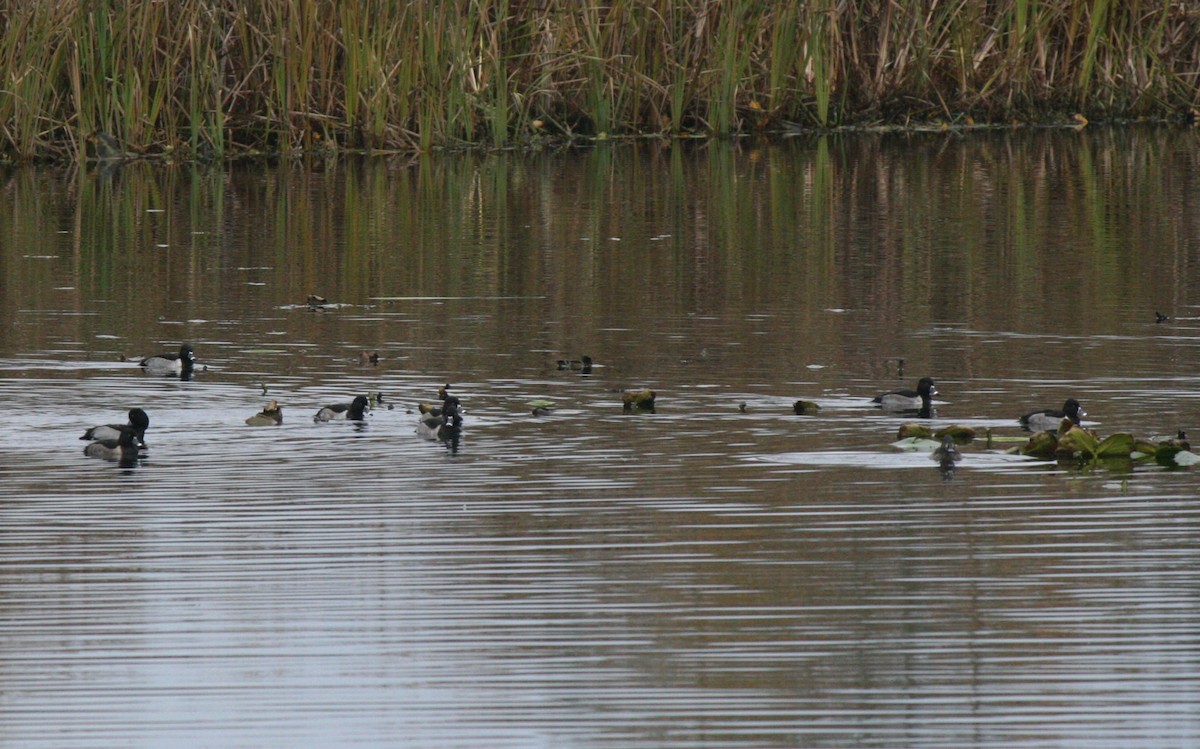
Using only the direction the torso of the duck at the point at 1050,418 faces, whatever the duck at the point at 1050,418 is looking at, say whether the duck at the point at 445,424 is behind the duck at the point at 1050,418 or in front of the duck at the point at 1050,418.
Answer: behind

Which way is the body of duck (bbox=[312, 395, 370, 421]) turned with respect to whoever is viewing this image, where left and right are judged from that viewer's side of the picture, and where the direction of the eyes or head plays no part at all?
facing to the right of the viewer

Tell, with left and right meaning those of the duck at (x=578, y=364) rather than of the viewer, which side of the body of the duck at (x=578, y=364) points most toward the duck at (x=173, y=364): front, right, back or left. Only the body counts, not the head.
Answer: back

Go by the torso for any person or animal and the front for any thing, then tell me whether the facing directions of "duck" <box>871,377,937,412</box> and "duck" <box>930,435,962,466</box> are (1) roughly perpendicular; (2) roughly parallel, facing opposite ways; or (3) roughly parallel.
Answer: roughly perpendicular

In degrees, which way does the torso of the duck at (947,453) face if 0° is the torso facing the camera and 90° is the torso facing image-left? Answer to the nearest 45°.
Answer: approximately 0°

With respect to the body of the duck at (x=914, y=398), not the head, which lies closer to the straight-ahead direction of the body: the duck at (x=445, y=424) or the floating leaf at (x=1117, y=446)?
the floating leaf

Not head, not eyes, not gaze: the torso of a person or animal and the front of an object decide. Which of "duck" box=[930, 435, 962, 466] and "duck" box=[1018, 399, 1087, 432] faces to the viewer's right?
"duck" box=[1018, 399, 1087, 432]

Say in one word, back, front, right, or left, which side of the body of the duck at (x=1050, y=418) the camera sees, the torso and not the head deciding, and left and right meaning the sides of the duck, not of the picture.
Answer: right

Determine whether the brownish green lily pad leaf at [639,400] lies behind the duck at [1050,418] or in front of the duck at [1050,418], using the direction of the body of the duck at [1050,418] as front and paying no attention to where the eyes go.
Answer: behind

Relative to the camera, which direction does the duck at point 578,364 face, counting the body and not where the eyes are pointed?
to the viewer's right

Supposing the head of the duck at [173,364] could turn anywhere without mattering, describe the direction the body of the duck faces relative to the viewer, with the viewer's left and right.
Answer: facing to the right of the viewer

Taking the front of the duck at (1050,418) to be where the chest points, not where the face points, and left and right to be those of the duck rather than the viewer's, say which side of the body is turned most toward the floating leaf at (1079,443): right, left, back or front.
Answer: right
